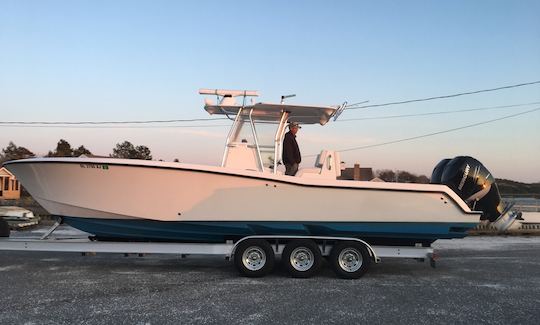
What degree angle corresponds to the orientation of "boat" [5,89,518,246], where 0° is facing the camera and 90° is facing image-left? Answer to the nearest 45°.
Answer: approximately 90°

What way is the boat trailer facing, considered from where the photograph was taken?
facing to the left of the viewer
